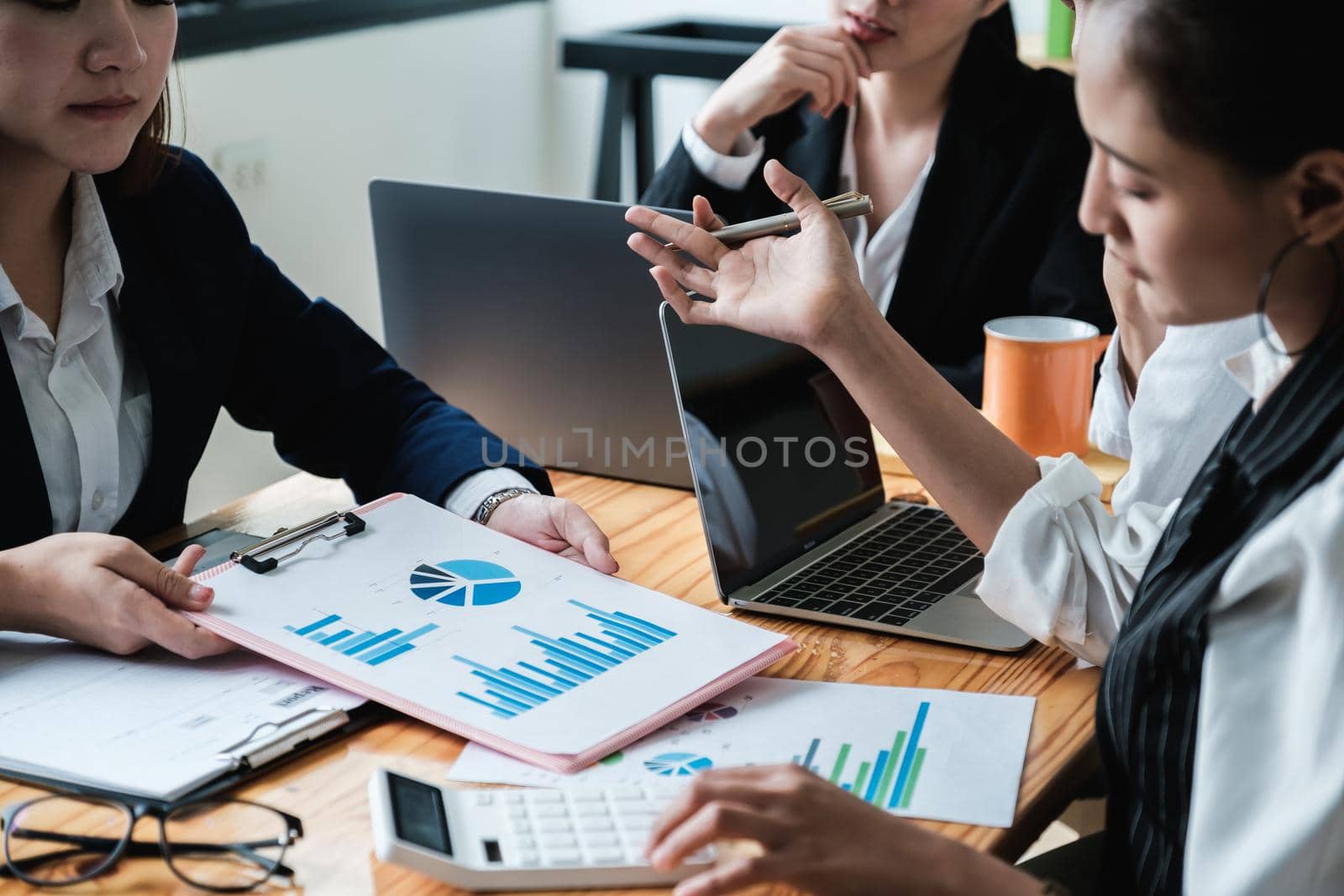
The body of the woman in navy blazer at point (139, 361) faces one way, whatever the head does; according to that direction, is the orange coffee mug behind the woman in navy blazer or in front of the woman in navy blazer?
in front

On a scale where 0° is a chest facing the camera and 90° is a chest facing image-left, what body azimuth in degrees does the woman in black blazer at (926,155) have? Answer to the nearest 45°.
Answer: approximately 45°

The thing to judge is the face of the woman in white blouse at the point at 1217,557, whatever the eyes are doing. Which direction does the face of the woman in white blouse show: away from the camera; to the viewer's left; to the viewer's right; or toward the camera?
to the viewer's left

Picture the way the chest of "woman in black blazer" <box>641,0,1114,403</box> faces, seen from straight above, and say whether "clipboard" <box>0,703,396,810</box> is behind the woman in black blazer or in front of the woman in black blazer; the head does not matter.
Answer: in front

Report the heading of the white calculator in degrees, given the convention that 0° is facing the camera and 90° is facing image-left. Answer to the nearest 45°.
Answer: approximately 270°

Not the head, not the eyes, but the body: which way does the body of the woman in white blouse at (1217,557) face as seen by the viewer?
to the viewer's left

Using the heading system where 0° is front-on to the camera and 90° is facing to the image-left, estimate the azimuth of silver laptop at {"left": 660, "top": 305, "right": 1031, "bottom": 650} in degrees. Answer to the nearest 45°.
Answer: approximately 315°

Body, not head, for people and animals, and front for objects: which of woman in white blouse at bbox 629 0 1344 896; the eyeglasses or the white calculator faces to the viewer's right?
the white calculator

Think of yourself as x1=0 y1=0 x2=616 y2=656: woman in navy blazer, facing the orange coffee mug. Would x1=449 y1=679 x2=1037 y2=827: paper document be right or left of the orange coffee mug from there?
right

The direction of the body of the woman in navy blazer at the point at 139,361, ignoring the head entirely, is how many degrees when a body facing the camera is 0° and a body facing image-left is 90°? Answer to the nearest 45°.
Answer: approximately 315°

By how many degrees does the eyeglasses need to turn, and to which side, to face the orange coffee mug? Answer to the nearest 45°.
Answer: approximately 135° to its left

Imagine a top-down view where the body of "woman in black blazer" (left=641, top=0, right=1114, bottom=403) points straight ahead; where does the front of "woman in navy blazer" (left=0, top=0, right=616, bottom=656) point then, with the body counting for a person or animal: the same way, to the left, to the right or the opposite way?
to the left

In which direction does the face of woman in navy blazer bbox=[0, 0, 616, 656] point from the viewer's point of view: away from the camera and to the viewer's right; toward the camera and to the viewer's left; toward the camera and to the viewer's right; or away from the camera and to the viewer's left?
toward the camera and to the viewer's right

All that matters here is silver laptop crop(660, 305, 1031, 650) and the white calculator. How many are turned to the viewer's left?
0

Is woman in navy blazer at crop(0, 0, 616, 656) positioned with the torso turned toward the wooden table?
yes

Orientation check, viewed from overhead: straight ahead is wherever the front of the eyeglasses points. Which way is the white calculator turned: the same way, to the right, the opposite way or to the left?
to the left
